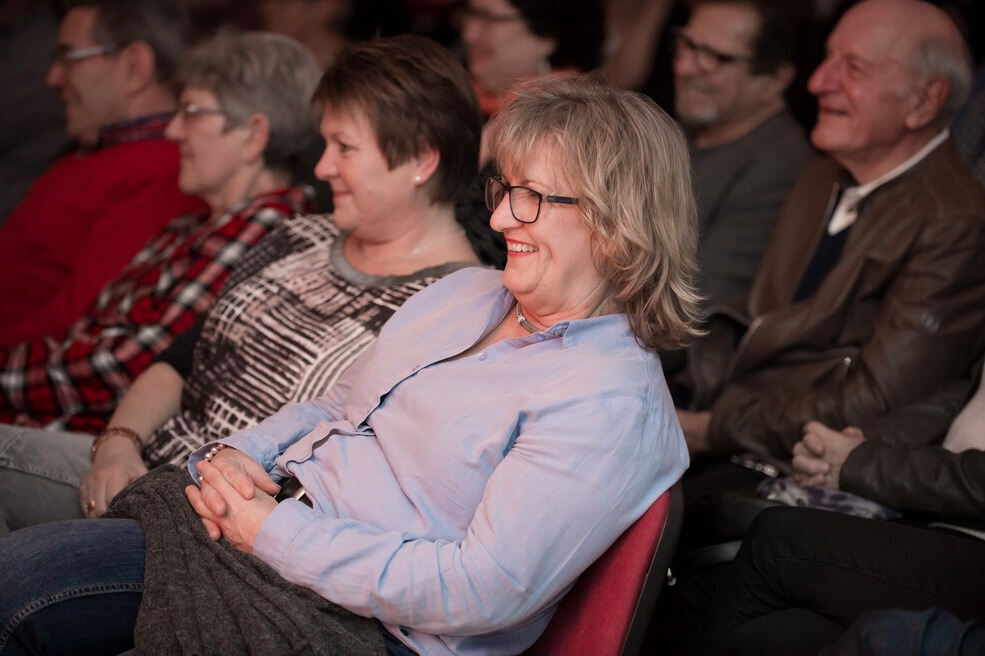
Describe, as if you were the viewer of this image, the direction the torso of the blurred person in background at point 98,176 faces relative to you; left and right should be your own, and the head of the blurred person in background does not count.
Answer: facing to the left of the viewer

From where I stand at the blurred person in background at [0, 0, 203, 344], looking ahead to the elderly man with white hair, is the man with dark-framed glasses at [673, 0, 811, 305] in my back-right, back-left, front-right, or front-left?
front-left

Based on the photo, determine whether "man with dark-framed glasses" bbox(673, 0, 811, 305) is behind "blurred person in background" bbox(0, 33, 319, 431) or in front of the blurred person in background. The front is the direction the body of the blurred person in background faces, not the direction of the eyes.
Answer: behind

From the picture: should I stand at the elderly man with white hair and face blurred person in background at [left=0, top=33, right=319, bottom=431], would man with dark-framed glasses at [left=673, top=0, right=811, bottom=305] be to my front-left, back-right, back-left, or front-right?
front-right

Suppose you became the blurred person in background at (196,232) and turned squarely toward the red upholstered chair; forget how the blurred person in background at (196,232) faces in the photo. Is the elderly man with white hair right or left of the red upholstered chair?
left

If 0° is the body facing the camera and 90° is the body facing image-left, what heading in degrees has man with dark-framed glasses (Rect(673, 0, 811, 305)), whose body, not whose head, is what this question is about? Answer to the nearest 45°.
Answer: approximately 45°

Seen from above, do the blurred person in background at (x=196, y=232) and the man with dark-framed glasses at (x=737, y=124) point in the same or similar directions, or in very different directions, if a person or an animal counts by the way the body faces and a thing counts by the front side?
same or similar directions

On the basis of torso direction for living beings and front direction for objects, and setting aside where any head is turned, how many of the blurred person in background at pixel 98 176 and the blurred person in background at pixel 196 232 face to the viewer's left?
2

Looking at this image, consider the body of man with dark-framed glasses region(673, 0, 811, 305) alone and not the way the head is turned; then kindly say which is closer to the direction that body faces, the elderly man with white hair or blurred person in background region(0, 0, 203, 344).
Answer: the blurred person in background

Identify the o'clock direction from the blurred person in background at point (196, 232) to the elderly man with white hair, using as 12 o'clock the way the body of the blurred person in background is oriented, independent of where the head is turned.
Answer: The elderly man with white hair is roughly at 7 o'clock from the blurred person in background.

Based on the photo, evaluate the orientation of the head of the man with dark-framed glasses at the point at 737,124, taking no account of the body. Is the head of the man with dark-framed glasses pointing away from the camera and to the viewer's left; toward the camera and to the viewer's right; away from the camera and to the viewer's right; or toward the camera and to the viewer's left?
toward the camera and to the viewer's left

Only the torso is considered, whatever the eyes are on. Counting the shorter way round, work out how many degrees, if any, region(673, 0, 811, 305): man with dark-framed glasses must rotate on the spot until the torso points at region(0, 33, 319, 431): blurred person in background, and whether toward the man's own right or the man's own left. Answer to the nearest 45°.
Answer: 0° — they already face them

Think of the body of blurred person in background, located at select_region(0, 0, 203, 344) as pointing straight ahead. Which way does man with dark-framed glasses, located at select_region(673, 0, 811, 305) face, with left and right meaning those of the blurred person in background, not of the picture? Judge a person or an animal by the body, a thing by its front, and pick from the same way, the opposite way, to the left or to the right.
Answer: the same way

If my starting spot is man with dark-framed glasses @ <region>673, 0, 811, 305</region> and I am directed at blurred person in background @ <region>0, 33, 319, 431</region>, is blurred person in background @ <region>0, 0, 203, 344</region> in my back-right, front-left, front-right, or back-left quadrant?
front-right

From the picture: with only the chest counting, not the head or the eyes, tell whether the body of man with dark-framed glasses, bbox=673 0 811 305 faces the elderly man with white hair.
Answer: no

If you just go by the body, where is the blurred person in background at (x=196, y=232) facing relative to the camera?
to the viewer's left

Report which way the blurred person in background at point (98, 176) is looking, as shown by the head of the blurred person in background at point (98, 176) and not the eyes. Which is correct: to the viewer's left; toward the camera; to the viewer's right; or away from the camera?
to the viewer's left

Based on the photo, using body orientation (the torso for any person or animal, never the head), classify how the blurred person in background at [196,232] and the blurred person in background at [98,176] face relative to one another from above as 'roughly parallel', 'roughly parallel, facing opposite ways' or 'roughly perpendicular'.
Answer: roughly parallel
